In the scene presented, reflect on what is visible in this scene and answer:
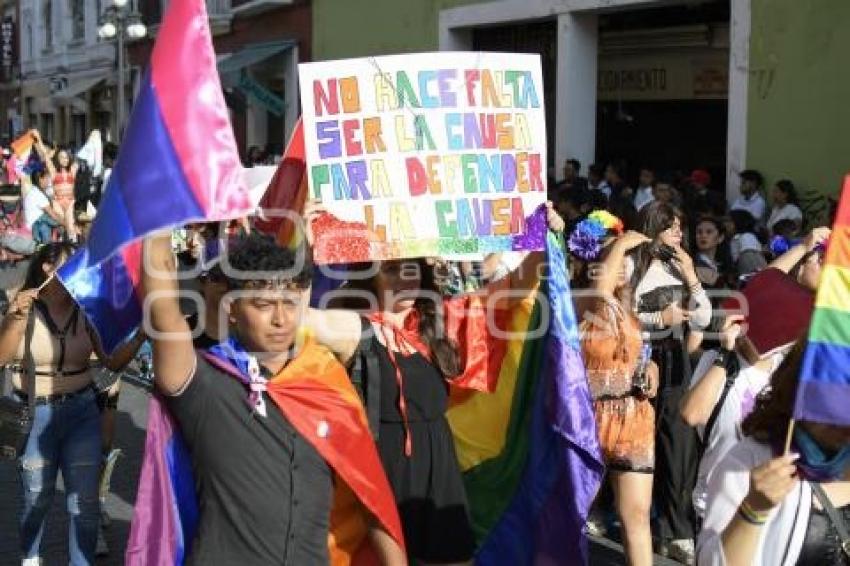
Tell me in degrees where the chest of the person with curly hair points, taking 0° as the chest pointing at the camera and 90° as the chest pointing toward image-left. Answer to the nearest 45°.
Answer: approximately 315°

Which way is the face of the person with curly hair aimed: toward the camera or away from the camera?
toward the camera

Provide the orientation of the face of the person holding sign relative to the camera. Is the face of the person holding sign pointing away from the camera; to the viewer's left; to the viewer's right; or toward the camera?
toward the camera

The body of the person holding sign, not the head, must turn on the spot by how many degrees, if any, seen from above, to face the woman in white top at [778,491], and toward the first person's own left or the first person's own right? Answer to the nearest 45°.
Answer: approximately 45° to the first person's own left

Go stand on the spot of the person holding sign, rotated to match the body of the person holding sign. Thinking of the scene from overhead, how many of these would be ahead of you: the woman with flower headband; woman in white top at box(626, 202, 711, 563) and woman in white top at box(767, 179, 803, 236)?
0

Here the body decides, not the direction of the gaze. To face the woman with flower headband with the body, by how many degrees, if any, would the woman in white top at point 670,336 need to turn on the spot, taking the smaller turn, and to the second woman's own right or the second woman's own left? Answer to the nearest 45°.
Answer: approximately 45° to the second woman's own right

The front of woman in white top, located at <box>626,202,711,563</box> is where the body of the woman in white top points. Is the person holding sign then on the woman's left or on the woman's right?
on the woman's right

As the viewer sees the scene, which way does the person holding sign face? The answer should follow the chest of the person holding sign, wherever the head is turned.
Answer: toward the camera
